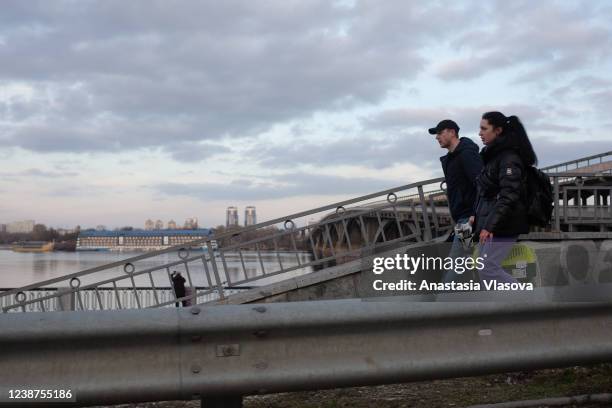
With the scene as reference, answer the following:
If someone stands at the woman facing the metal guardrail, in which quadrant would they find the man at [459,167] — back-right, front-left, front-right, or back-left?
back-right

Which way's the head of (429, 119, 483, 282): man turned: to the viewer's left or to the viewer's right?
to the viewer's left

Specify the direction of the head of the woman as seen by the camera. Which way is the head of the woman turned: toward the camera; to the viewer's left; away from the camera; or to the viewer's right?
to the viewer's left

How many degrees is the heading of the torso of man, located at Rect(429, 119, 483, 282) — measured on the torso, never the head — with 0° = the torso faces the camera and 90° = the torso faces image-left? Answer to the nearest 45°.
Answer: approximately 90°

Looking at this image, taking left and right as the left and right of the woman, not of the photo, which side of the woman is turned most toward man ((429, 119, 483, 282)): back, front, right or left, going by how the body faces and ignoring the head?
right

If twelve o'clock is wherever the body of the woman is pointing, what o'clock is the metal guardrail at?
The metal guardrail is roughly at 10 o'clock from the woman.

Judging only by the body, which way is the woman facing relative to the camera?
to the viewer's left
